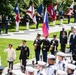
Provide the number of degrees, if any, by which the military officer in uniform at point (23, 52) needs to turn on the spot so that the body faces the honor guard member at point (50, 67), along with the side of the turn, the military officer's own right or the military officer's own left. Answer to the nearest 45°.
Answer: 0° — they already face them

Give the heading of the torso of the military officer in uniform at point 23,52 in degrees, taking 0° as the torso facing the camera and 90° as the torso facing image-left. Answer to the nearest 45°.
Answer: approximately 0°
